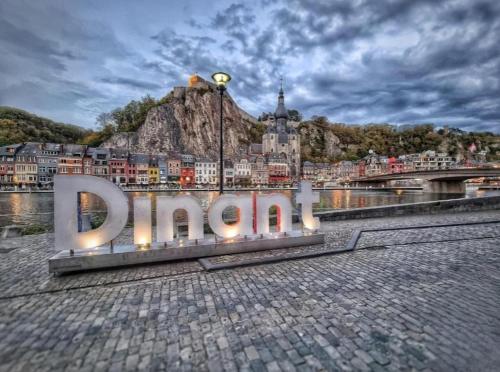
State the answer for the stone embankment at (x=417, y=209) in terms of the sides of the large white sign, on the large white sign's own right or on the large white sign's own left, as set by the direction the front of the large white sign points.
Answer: on the large white sign's own left

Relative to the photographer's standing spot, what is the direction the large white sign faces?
facing the viewer and to the right of the viewer
